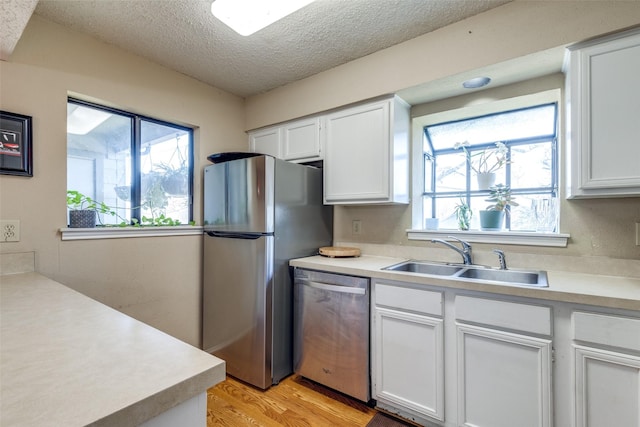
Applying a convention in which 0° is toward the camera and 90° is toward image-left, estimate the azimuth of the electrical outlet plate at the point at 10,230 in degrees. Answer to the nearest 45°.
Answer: approximately 0°

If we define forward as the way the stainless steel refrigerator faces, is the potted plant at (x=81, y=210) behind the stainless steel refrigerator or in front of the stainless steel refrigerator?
in front

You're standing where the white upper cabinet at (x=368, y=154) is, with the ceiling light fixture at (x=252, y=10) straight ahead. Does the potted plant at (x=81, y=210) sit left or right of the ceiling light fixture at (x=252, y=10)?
right

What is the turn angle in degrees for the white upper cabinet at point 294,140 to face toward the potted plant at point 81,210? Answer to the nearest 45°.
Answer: approximately 45° to its right

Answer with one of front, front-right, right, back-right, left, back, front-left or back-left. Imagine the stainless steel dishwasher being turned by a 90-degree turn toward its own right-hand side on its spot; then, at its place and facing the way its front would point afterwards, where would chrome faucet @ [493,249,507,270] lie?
back-right

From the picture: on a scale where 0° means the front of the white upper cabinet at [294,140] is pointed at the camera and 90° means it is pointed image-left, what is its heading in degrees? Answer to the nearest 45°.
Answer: approximately 45°

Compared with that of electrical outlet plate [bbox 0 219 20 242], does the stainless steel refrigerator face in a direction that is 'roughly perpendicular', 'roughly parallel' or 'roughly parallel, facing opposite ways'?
roughly perpendicular

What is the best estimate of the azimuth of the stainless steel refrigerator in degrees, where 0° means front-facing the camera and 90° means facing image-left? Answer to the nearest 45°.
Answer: approximately 45°

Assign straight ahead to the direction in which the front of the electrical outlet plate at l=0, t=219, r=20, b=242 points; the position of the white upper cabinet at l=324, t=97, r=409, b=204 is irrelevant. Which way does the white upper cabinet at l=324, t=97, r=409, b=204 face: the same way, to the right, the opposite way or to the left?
to the right

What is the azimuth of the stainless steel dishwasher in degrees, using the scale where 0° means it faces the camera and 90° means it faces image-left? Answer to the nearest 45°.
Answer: approximately 45°

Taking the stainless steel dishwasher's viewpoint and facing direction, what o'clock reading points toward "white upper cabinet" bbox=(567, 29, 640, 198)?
The white upper cabinet is roughly at 8 o'clock from the stainless steel dishwasher.
